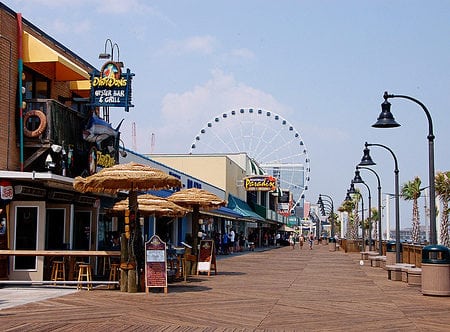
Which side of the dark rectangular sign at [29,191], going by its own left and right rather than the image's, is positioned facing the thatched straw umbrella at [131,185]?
front

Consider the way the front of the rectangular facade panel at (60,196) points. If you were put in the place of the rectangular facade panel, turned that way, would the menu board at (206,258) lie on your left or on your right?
on your left

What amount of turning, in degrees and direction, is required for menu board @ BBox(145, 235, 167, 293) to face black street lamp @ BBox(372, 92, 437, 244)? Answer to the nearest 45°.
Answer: approximately 90° to its left

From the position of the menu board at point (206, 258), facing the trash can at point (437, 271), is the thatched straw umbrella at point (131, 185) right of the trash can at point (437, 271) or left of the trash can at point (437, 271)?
right

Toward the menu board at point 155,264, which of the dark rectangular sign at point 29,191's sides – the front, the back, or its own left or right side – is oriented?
front
